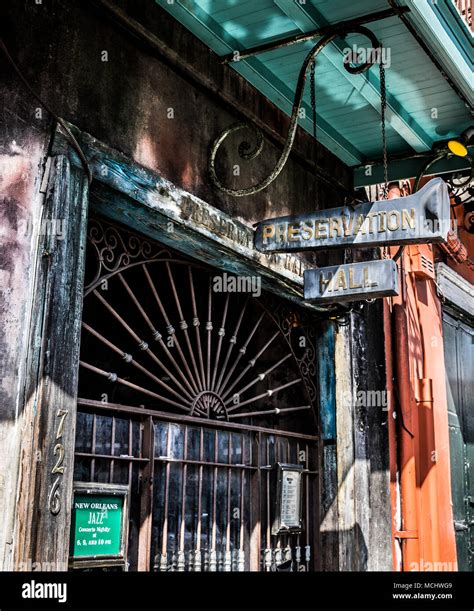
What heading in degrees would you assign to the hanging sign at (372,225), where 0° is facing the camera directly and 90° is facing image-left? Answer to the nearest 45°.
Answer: approximately 45°

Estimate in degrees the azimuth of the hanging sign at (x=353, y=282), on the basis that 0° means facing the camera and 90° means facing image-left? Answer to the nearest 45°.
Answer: approximately 45°

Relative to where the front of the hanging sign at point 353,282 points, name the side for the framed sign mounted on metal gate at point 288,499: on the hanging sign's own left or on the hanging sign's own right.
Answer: on the hanging sign's own right

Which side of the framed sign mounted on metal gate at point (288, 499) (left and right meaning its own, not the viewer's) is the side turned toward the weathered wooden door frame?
right

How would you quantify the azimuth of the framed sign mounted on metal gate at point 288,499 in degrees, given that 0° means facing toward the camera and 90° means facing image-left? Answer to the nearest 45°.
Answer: approximately 315°

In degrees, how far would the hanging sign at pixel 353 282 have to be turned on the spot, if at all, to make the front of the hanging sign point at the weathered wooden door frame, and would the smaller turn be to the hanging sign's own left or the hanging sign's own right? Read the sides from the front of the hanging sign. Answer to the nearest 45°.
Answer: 0° — it already faces it

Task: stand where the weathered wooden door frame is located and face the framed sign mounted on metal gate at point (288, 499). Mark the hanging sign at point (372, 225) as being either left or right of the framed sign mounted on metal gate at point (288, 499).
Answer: right

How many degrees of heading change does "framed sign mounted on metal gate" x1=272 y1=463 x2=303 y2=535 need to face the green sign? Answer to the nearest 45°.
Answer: approximately 90° to its right
